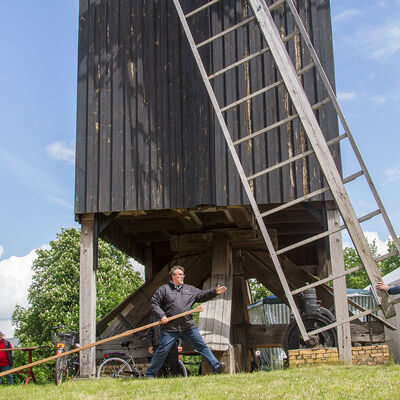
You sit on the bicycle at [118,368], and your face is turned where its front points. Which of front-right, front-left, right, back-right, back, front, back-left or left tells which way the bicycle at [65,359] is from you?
back

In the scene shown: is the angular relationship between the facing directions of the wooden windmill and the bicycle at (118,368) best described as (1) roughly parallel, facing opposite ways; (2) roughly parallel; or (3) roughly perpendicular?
roughly perpendicular

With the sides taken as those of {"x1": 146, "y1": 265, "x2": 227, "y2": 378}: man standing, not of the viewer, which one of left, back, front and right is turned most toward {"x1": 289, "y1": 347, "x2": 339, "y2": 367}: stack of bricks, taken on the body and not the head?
left

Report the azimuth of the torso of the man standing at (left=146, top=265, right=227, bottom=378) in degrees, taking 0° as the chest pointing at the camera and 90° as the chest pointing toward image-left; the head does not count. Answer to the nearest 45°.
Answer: approximately 315°
